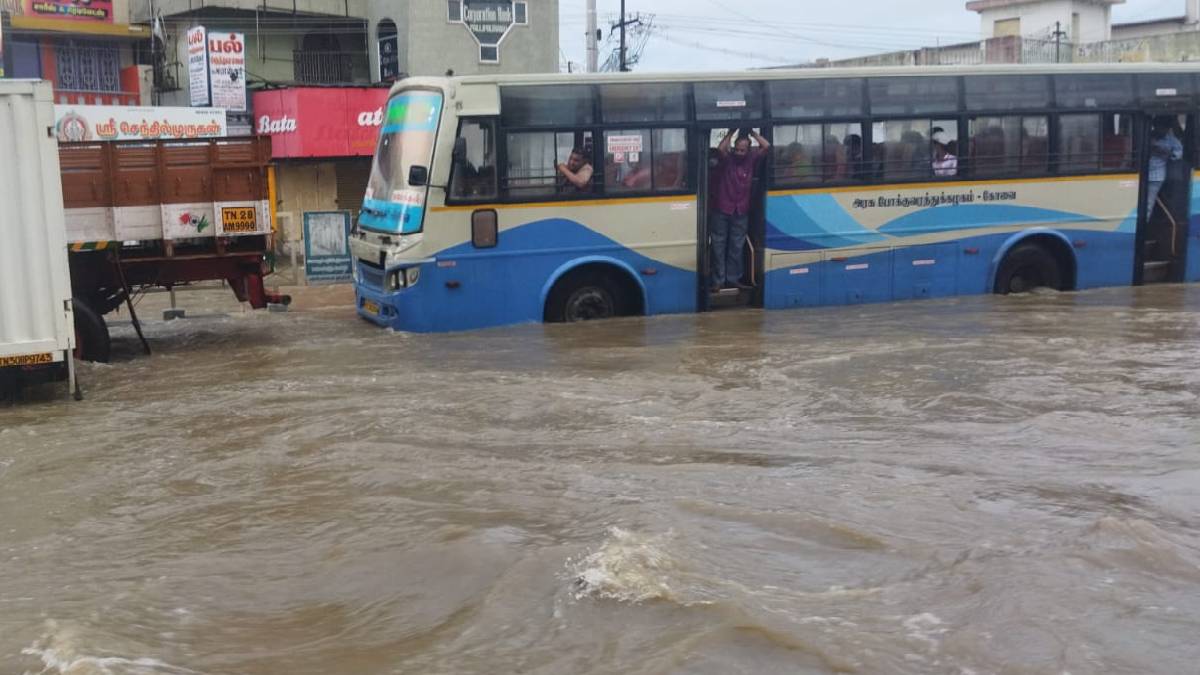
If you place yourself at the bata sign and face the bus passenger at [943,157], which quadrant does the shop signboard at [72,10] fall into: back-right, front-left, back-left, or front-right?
back-right

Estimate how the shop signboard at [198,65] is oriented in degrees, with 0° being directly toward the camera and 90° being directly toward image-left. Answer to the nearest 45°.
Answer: approximately 45°

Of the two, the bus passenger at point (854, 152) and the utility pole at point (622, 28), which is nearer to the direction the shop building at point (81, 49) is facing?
the bus passenger

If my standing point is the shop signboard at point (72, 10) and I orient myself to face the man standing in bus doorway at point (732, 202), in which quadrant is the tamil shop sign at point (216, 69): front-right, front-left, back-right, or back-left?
front-left

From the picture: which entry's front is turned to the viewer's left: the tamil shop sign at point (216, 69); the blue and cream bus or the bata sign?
the blue and cream bus

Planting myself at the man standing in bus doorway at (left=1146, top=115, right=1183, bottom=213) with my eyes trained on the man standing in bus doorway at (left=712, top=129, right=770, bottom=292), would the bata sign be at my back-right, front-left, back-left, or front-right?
front-right

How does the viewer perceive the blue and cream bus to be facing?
facing to the left of the viewer

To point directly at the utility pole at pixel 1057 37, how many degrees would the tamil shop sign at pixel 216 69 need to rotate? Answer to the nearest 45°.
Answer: approximately 90° to its left

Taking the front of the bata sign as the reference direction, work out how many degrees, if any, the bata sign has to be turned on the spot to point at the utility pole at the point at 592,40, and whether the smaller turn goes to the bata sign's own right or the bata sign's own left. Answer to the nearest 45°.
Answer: approximately 90° to the bata sign's own left

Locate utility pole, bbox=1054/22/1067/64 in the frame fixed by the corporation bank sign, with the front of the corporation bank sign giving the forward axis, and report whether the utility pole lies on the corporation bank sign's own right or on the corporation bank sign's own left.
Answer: on the corporation bank sign's own left

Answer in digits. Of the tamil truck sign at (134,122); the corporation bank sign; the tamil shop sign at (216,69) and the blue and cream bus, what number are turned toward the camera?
3

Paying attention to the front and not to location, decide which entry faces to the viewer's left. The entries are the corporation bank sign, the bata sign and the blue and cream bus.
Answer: the blue and cream bus

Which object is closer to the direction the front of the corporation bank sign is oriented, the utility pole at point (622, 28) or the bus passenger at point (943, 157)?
the bus passenger

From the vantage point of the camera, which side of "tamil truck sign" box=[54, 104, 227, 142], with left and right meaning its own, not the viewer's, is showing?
front

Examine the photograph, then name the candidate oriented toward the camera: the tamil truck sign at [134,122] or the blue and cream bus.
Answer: the tamil truck sign
